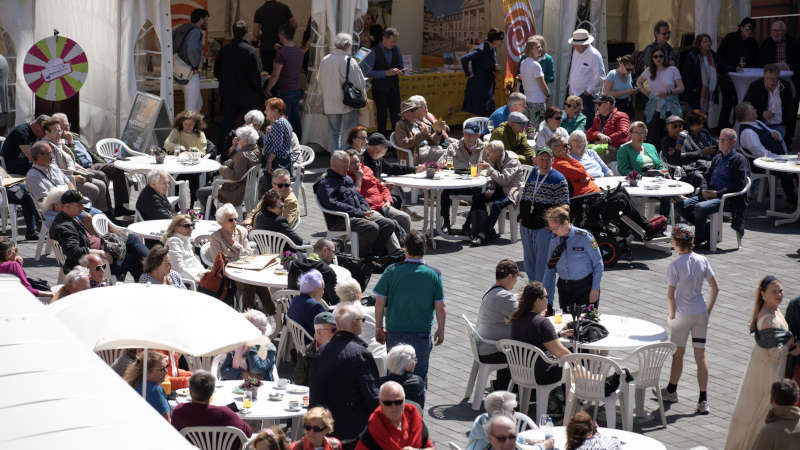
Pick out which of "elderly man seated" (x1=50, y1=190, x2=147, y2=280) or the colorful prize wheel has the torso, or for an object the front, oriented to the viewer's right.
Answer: the elderly man seated

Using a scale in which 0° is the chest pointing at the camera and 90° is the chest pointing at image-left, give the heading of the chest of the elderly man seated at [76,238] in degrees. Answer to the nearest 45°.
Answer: approximately 270°

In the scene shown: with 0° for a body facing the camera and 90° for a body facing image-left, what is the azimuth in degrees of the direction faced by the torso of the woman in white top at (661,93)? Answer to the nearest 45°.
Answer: approximately 0°

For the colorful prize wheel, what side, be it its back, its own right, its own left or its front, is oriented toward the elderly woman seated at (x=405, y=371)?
front

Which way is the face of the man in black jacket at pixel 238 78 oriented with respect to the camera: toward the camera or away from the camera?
away from the camera

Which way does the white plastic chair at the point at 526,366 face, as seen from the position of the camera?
facing away from the viewer and to the right of the viewer

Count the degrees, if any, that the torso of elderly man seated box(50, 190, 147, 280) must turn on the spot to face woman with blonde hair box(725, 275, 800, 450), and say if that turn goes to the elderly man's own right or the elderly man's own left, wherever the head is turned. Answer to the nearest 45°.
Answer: approximately 45° to the elderly man's own right

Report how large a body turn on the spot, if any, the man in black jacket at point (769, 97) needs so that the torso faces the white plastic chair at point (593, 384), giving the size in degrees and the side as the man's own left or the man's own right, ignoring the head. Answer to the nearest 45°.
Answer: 0° — they already face it

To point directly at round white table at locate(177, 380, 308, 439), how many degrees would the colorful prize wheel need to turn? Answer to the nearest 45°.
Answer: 0° — it already faces it

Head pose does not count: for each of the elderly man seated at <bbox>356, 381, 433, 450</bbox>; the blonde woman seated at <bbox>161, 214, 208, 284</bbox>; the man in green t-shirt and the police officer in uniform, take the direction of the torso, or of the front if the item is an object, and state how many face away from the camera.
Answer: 1

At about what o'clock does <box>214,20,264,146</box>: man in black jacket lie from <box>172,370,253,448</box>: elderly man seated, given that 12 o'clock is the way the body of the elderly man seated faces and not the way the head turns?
The man in black jacket is roughly at 12 o'clock from the elderly man seated.

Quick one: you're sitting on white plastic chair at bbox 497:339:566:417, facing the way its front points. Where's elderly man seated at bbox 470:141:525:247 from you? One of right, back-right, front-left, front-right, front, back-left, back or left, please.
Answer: front-left

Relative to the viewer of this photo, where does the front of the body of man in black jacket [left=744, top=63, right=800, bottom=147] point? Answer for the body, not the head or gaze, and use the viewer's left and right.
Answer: facing the viewer

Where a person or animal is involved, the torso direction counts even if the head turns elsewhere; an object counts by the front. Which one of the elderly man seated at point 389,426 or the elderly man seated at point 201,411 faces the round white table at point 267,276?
the elderly man seated at point 201,411

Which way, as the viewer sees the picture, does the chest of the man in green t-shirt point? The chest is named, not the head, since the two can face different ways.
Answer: away from the camera
